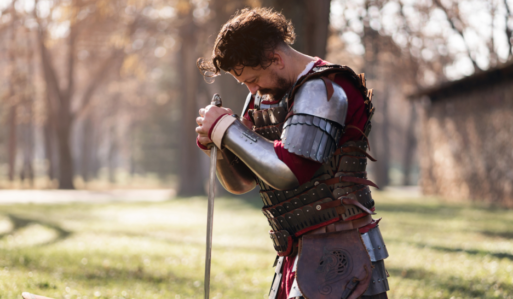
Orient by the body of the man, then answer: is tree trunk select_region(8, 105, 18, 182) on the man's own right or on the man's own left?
on the man's own right

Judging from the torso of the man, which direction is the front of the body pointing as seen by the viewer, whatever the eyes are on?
to the viewer's left

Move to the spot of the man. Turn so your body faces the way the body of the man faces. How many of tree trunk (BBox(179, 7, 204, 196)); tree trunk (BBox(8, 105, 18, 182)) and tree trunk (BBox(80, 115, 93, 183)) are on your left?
0

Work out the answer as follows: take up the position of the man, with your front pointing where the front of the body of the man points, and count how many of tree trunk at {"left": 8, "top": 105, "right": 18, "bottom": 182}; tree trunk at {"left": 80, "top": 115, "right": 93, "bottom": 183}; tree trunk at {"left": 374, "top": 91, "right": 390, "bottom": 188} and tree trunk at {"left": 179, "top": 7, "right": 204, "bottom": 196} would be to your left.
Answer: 0

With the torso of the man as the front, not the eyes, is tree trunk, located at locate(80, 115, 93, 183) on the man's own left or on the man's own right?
on the man's own right

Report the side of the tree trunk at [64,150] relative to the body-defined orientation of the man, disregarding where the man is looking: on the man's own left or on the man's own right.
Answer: on the man's own right

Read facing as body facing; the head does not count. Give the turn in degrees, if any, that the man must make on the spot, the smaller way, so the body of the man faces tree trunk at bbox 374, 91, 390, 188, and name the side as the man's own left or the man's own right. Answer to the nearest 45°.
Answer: approximately 90° to the man's own right

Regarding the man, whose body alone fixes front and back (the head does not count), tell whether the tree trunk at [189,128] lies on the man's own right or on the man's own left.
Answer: on the man's own right
